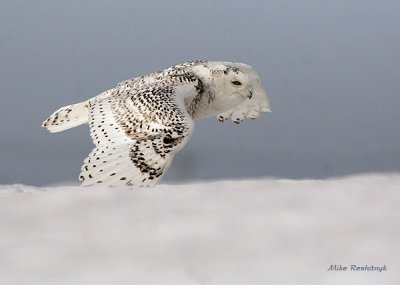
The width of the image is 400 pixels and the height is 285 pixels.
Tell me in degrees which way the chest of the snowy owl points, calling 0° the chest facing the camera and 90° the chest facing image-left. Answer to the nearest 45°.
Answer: approximately 270°
